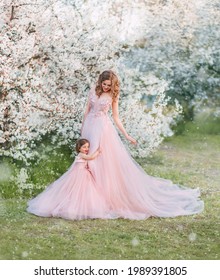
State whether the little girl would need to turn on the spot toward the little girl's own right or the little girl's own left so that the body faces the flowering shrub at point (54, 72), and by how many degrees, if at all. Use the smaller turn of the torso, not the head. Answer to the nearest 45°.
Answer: approximately 90° to the little girl's own left

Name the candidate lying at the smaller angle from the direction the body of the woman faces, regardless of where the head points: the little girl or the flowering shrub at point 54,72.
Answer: the little girl

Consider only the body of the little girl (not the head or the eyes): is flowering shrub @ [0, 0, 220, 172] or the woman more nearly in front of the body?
the woman

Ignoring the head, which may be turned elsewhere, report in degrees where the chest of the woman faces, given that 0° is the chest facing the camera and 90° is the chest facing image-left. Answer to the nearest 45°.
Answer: approximately 45°

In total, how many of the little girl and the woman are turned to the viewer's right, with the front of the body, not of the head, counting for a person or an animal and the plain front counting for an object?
1

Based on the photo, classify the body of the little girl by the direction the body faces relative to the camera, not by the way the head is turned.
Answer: to the viewer's right

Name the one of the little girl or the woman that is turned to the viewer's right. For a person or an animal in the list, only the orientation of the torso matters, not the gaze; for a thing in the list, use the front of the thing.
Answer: the little girl

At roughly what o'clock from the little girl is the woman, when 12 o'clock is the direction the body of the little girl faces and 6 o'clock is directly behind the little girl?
The woman is roughly at 11 o'clock from the little girl.
